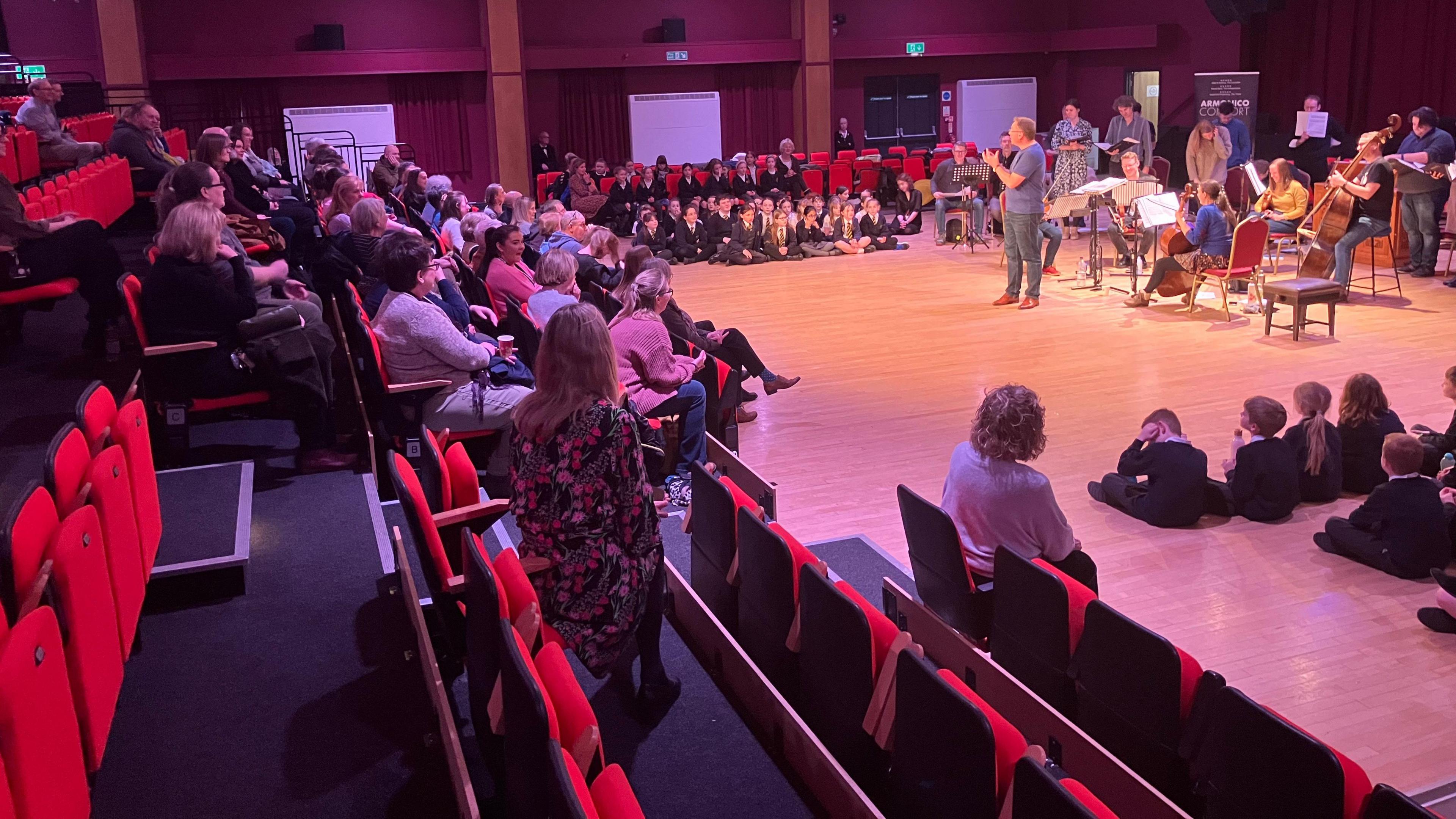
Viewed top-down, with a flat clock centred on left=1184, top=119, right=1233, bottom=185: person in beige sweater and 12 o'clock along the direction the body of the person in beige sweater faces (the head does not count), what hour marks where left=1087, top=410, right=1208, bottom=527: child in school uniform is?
The child in school uniform is roughly at 12 o'clock from the person in beige sweater.

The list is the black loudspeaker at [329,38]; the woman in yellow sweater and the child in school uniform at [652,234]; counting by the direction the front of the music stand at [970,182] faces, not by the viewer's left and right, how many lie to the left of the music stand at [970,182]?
2

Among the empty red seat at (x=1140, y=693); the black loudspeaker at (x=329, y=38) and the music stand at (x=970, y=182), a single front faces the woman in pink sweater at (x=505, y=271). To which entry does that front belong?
the black loudspeaker

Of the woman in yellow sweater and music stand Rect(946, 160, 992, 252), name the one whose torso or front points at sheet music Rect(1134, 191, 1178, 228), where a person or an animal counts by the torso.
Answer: the woman in yellow sweater

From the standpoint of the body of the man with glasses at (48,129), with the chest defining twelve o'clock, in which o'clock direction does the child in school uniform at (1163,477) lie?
The child in school uniform is roughly at 2 o'clock from the man with glasses.

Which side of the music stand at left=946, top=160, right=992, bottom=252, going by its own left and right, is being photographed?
back

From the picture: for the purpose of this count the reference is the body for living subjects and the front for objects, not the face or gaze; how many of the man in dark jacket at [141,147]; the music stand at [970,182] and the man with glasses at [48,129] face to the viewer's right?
2

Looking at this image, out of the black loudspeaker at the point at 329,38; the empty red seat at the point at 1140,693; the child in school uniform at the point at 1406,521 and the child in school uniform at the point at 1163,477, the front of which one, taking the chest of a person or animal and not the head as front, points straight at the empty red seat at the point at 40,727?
the black loudspeaker

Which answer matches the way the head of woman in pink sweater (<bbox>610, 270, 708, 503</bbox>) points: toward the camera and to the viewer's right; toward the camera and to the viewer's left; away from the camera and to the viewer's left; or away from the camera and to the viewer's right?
away from the camera and to the viewer's right

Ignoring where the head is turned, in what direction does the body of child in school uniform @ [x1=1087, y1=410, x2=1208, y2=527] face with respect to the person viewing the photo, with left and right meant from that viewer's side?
facing away from the viewer and to the left of the viewer

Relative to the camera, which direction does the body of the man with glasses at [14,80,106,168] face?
to the viewer's right

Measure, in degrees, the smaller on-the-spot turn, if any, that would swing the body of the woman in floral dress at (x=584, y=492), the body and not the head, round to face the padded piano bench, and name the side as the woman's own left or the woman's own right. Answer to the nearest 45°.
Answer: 0° — they already face it

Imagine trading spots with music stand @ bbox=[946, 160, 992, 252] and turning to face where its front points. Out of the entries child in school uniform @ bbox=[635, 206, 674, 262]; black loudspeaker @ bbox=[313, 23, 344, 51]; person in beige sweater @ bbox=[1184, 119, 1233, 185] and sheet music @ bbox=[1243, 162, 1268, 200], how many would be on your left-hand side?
2

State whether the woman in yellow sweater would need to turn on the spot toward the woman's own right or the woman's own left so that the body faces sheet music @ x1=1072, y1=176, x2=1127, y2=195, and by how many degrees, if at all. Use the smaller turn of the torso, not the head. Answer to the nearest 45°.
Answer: approximately 45° to the woman's own right

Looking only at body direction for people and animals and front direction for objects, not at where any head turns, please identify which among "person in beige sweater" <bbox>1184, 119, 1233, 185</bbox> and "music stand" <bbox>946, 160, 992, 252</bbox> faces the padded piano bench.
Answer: the person in beige sweater

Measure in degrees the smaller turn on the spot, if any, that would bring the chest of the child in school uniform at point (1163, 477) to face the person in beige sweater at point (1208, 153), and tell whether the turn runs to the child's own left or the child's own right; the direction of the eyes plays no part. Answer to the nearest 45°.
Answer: approximately 45° to the child's own right
